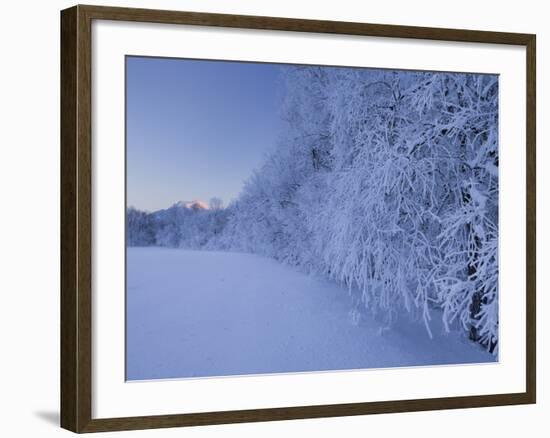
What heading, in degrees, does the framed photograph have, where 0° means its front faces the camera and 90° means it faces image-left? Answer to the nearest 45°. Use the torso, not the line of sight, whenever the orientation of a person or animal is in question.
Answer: approximately 315°
